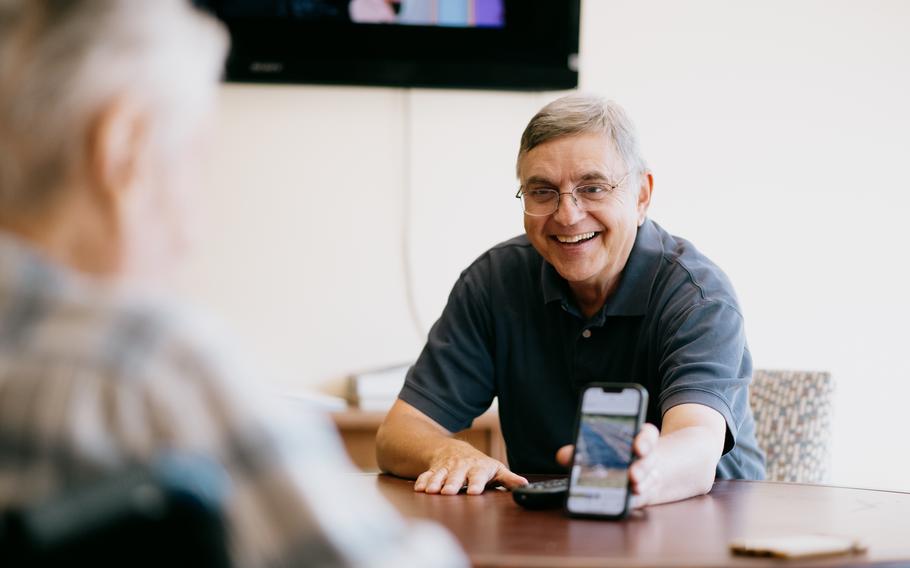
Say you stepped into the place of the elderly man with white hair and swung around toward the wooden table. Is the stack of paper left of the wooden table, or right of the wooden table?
left

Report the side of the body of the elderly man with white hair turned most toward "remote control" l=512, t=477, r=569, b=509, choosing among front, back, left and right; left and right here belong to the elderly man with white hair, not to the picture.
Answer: front

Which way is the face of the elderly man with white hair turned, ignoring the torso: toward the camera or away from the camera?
away from the camera

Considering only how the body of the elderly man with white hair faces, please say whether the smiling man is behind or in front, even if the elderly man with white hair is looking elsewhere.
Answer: in front

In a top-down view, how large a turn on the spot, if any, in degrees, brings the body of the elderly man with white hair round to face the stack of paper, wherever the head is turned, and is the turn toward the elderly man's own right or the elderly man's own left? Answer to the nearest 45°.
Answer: approximately 45° to the elderly man's own left

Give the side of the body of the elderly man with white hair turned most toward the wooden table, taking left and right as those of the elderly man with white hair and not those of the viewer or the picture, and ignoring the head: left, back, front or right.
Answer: front

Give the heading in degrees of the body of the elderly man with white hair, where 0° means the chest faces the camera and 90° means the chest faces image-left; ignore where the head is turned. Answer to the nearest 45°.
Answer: approximately 225°
